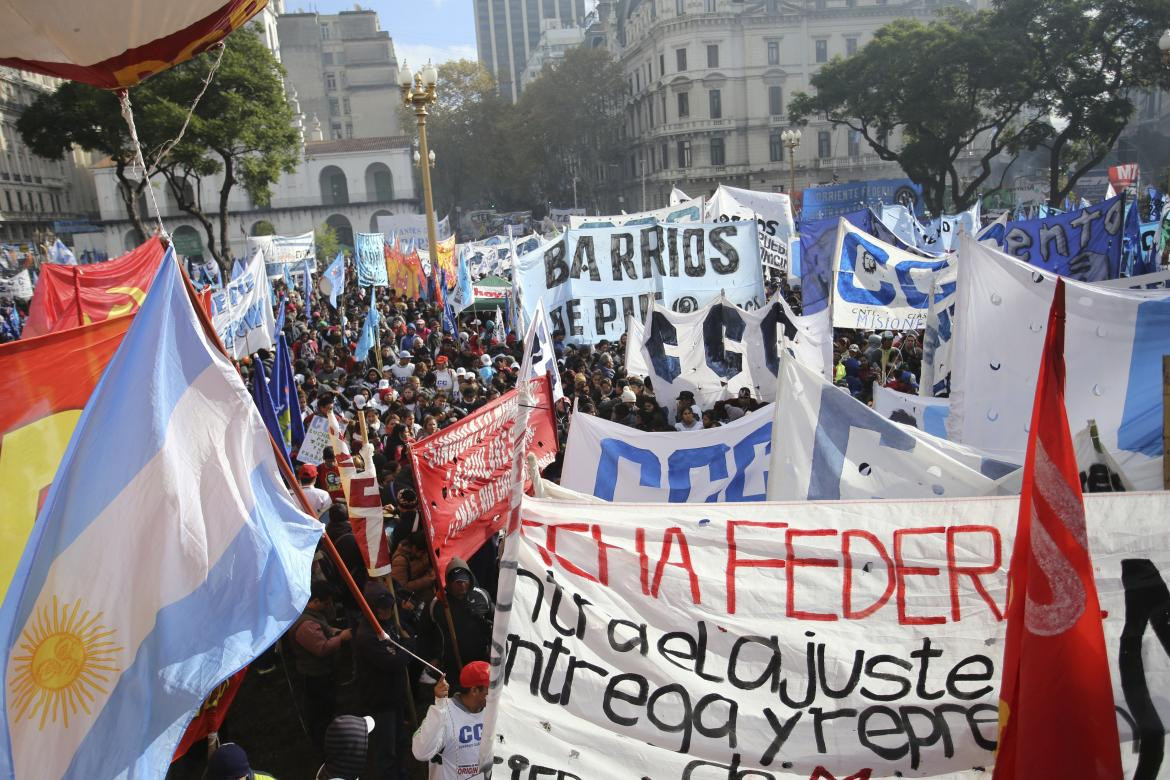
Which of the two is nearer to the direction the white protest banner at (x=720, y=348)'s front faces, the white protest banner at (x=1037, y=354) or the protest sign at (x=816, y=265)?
the white protest banner

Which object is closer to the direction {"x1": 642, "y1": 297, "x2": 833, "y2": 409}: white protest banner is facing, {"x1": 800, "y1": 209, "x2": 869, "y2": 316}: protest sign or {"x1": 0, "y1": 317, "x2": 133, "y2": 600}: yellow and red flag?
the yellow and red flag

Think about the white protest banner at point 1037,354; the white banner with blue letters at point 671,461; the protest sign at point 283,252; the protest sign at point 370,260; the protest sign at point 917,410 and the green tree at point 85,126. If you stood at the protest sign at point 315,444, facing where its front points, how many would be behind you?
3

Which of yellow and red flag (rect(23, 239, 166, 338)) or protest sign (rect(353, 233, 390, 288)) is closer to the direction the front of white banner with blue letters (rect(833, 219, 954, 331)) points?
the yellow and red flag

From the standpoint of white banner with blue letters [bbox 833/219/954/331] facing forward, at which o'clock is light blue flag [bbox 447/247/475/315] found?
The light blue flag is roughly at 4 o'clock from the white banner with blue letters.

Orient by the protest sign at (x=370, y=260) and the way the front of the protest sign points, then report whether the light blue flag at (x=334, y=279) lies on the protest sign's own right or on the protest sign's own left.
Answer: on the protest sign's own right

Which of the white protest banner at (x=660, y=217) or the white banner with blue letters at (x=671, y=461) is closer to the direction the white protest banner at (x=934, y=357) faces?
the white banner with blue letters

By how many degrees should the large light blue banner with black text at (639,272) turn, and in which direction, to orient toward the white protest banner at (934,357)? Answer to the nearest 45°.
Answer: approximately 45° to its left

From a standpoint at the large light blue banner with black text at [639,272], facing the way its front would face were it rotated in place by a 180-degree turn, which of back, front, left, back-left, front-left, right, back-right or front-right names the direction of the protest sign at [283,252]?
front-left

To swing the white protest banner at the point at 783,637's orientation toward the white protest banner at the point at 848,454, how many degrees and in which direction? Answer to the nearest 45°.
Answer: approximately 180°
